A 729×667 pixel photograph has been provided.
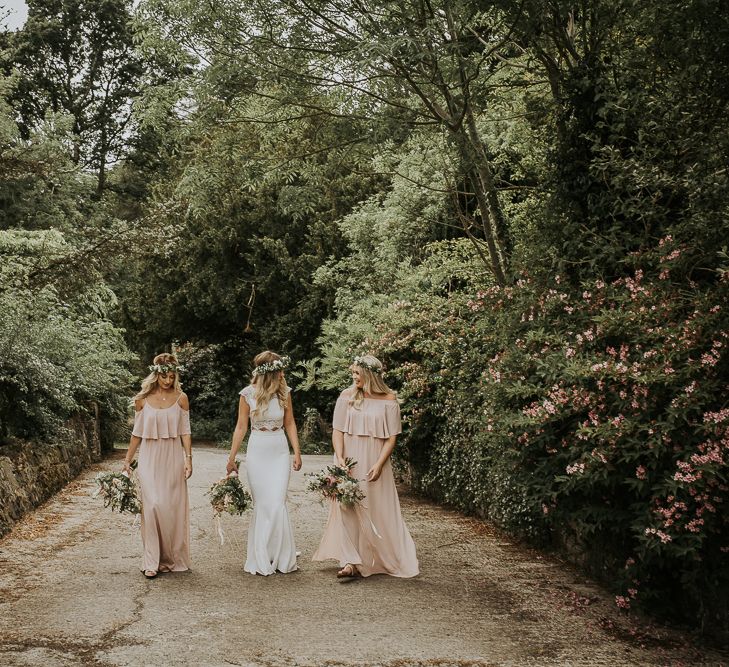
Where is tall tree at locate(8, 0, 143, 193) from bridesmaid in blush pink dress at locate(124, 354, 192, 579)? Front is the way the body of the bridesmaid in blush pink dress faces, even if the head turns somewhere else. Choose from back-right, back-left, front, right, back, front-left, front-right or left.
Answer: back

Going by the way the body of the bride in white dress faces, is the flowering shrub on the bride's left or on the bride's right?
on the bride's left

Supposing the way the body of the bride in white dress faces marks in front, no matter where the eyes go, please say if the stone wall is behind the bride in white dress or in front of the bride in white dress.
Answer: behind

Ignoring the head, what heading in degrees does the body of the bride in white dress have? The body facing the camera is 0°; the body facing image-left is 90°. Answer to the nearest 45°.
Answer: approximately 0°

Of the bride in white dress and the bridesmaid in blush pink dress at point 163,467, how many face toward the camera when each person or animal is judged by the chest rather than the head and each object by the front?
2

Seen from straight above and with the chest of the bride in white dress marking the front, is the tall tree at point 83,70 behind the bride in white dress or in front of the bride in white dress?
behind

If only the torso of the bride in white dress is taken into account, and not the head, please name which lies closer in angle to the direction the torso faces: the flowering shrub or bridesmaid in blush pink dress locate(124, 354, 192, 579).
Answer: the flowering shrub

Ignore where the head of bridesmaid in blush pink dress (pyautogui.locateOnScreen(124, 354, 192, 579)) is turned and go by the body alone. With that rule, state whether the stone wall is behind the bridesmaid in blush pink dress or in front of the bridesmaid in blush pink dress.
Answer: behind

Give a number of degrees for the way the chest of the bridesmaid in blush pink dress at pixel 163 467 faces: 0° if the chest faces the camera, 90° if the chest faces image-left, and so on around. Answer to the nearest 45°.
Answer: approximately 0°

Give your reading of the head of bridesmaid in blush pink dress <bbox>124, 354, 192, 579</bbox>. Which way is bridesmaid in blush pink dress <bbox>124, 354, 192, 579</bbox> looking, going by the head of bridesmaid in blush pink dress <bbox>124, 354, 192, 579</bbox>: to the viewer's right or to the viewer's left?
to the viewer's right
